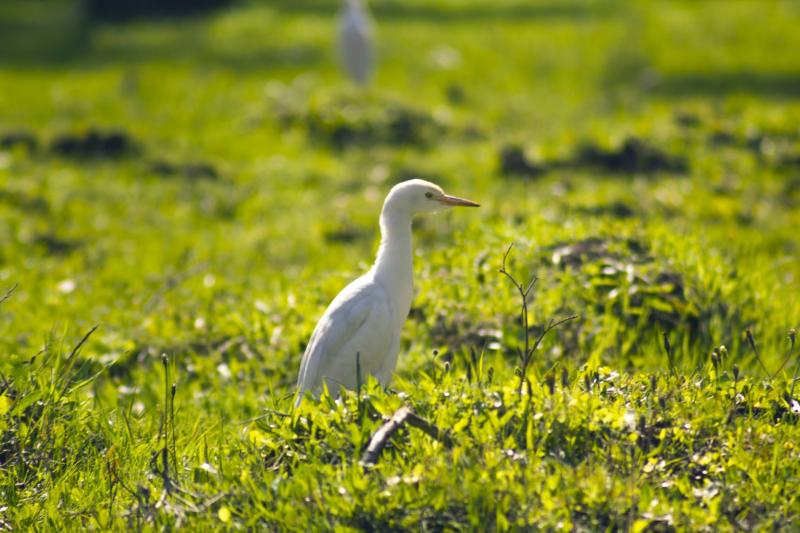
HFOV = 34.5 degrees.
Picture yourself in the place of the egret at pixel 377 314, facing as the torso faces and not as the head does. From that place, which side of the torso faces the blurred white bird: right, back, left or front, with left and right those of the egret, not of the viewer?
left

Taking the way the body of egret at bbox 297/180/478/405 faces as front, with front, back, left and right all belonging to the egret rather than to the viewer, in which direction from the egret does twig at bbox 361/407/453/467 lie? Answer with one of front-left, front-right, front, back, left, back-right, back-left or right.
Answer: right

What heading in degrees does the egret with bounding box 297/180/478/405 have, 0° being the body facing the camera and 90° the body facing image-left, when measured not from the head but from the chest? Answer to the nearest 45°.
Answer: approximately 270°
